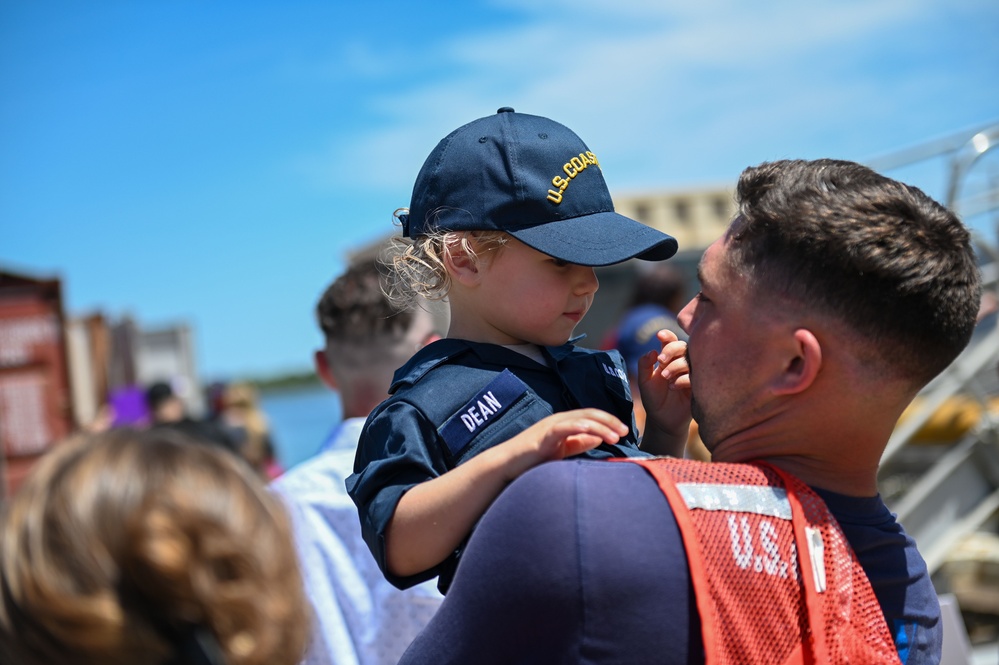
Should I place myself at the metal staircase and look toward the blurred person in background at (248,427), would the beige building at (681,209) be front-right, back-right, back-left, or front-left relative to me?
front-right

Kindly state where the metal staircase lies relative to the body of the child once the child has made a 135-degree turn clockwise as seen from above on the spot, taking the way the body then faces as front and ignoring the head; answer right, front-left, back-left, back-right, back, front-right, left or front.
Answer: back-right

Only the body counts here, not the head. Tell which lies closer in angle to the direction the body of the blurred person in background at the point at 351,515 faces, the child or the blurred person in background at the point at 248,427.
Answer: the blurred person in background

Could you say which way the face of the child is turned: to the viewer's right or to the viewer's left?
to the viewer's right

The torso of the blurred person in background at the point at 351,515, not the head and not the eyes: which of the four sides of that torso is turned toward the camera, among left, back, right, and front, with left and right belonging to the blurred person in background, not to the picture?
back

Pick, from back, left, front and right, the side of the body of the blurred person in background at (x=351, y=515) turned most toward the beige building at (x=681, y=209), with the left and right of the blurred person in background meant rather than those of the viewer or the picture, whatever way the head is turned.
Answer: front

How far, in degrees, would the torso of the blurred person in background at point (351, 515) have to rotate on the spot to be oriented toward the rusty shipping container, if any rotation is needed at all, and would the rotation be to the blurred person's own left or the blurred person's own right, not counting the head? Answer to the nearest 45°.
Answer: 0° — they already face it

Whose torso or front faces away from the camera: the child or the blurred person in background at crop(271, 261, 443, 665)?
the blurred person in background

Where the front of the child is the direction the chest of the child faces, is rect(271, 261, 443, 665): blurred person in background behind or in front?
behind

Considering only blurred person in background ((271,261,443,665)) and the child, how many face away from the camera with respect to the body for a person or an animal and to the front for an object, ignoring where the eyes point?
1

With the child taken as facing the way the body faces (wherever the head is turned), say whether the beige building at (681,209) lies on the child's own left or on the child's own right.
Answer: on the child's own left

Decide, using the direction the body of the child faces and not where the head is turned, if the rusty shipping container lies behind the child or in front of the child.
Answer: behind

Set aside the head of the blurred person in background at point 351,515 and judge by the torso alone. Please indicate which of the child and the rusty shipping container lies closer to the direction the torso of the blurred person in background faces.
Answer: the rusty shipping container

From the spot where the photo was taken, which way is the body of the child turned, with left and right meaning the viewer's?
facing the viewer and to the right of the viewer

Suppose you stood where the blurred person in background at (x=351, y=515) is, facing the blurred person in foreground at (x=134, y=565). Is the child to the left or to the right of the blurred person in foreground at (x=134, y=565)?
left
